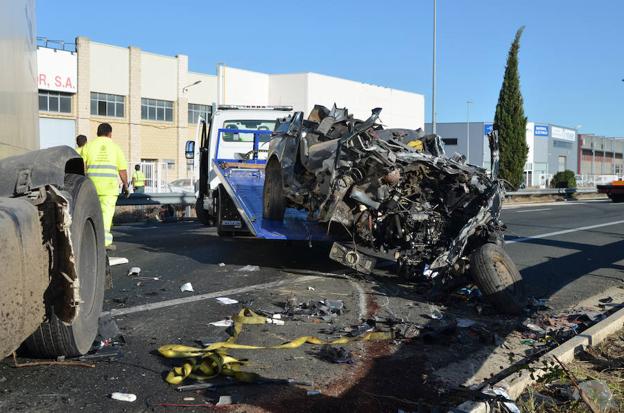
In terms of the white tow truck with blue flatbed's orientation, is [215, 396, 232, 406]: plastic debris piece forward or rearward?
rearward

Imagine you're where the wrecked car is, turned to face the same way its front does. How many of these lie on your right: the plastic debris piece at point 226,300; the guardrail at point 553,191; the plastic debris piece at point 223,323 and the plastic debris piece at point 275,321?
3

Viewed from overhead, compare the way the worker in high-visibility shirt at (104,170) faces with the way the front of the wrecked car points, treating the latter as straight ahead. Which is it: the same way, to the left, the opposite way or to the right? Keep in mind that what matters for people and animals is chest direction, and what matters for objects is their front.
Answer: the opposite way

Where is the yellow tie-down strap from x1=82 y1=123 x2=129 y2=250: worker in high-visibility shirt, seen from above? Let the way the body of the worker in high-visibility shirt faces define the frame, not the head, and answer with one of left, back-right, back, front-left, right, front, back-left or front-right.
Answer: back

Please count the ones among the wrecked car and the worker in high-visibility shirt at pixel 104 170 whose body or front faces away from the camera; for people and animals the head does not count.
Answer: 1

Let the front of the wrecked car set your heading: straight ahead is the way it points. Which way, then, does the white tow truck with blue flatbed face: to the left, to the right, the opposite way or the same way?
the opposite way

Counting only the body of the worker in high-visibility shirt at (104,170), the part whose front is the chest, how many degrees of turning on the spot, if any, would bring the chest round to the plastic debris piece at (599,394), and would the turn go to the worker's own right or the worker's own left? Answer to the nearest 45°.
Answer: approximately 135° to the worker's own right

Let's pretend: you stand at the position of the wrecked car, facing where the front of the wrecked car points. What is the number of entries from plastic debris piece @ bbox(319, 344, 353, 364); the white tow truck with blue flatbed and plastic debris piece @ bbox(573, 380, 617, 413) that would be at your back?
1

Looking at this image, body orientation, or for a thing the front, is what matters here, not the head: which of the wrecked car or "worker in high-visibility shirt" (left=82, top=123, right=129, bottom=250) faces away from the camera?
the worker in high-visibility shirt

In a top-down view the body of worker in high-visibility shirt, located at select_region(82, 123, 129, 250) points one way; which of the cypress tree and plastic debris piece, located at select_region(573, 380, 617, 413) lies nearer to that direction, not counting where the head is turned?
the cypress tree

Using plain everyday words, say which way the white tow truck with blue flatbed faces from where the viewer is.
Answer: facing away from the viewer and to the left of the viewer

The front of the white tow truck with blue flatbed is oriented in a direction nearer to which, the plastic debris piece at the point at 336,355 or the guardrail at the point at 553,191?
the guardrail

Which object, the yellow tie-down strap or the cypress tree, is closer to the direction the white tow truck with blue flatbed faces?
the cypress tree

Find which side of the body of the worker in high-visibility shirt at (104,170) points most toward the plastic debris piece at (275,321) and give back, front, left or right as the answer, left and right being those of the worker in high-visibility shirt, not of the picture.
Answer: back

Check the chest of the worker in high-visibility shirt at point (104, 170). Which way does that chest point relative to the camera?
away from the camera

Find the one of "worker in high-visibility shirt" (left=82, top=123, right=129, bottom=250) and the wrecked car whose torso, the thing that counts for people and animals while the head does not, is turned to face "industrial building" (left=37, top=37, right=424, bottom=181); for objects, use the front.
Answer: the worker in high-visibility shirt
